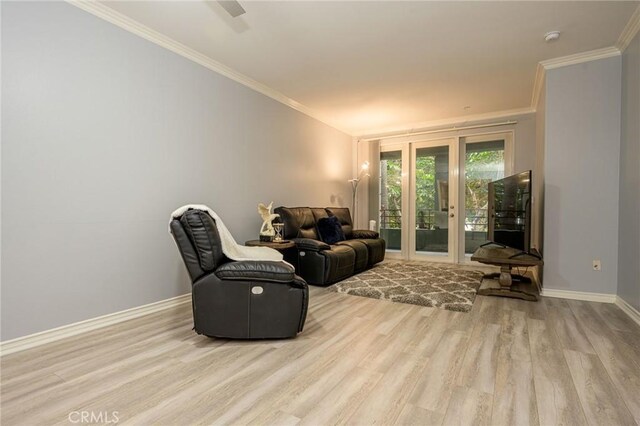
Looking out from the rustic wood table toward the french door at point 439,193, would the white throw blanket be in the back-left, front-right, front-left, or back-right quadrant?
back-left

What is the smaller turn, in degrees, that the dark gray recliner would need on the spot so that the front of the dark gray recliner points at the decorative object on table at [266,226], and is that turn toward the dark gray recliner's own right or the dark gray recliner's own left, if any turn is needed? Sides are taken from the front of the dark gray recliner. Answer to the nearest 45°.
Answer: approximately 90° to the dark gray recliner's own left

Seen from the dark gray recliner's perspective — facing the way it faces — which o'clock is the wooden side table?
The wooden side table is roughly at 10 o'clock from the dark gray recliner.

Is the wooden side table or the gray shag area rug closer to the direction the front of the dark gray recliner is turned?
the gray shag area rug

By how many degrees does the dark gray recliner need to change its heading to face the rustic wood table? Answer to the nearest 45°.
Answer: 0° — it already faces it

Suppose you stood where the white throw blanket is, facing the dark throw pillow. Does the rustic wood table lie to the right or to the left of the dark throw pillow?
right

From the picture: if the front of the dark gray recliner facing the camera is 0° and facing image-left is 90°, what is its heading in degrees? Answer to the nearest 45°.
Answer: approximately 270°

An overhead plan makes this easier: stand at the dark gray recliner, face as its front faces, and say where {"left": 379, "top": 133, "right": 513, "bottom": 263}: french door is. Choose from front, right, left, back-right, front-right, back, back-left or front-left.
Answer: front-left

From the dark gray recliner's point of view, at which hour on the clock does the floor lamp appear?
The floor lamp is roughly at 10 o'clock from the dark gray recliner.
